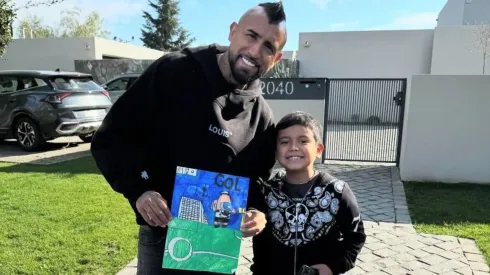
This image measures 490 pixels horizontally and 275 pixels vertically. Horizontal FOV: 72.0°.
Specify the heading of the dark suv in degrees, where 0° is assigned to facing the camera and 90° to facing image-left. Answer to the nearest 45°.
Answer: approximately 135°

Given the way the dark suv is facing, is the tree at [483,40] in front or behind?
behind

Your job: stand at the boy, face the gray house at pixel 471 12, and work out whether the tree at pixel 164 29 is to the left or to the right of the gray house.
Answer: left

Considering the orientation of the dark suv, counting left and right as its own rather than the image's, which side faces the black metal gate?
back
